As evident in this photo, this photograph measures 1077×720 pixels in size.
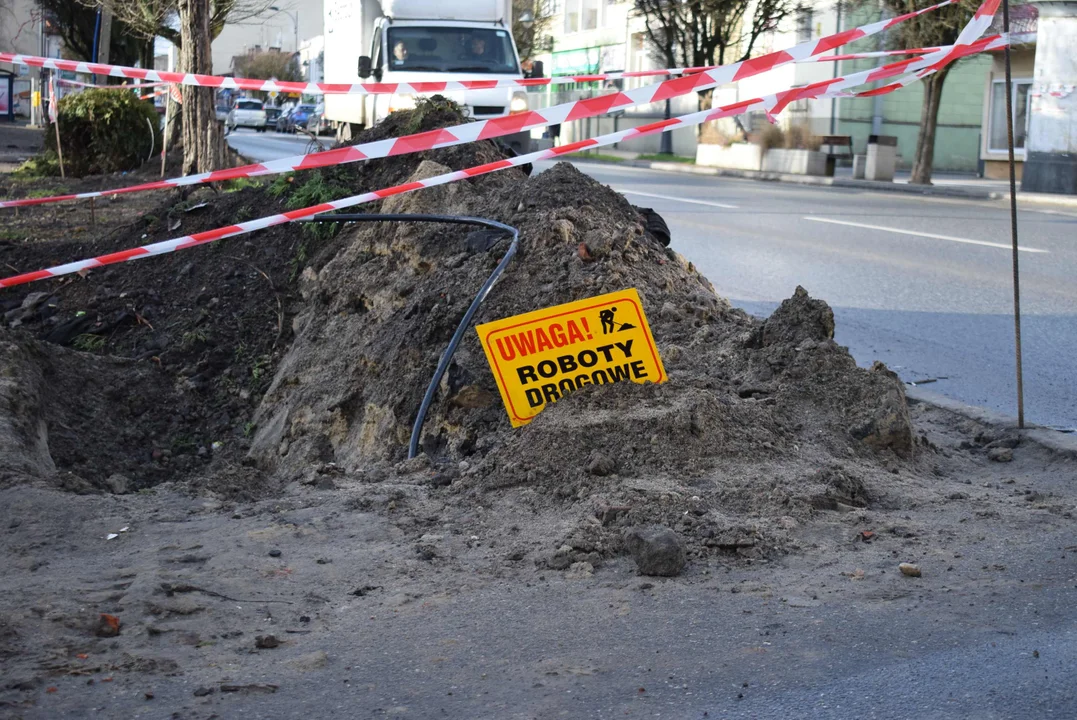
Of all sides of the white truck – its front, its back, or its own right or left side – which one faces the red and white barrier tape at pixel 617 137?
front

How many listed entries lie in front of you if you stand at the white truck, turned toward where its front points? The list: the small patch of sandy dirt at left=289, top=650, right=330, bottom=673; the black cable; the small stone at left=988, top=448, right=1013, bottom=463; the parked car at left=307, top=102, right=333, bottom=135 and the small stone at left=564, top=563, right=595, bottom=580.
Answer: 4

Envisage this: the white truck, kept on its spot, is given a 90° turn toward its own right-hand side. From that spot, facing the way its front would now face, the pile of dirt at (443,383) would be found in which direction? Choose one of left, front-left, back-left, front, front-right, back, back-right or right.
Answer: left

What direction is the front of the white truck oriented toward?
toward the camera

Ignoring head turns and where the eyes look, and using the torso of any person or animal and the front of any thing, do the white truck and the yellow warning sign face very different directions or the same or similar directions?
same or similar directions

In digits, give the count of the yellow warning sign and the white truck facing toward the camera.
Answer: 2

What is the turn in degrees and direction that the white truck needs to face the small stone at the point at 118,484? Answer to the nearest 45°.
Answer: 0° — it already faces it

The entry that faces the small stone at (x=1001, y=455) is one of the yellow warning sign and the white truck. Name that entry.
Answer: the white truck

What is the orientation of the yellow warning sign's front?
toward the camera

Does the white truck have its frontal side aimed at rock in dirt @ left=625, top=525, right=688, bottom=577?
yes

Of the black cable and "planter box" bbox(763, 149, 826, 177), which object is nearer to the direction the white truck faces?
the black cable

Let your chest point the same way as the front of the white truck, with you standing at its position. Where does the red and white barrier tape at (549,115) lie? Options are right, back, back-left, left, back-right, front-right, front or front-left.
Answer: front

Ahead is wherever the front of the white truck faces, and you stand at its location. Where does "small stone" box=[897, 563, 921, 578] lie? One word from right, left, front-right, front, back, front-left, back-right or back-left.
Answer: front

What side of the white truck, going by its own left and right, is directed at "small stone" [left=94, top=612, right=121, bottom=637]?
front

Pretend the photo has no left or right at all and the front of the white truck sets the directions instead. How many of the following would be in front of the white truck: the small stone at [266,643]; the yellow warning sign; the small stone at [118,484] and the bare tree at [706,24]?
3

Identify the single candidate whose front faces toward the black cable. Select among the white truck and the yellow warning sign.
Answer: the white truck

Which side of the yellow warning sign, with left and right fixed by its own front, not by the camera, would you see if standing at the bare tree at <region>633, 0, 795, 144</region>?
back
